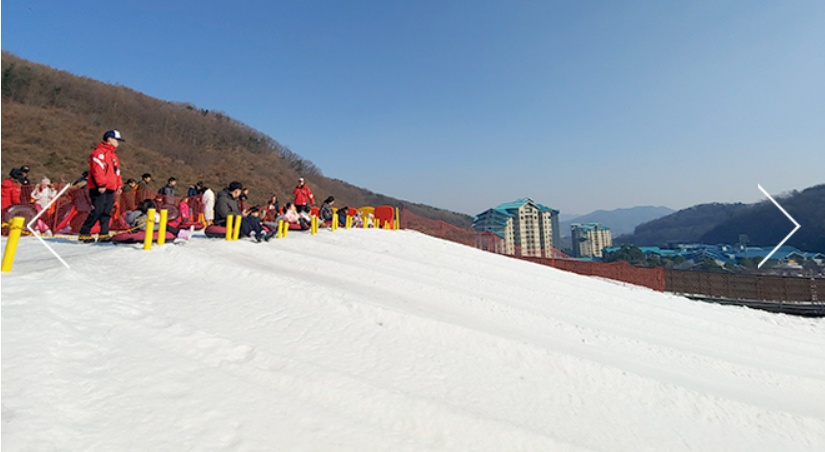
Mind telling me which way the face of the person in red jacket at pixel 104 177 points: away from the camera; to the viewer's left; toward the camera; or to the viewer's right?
to the viewer's right

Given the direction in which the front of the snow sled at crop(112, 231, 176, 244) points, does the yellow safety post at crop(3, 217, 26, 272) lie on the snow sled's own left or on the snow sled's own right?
on the snow sled's own right

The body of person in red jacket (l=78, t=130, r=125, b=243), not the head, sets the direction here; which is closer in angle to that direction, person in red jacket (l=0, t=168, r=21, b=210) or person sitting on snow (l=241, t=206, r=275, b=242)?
the person sitting on snow

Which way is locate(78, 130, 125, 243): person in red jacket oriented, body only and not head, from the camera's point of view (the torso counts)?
to the viewer's right

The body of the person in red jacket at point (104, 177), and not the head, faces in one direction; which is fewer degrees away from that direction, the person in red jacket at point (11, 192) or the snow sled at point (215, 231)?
the snow sled

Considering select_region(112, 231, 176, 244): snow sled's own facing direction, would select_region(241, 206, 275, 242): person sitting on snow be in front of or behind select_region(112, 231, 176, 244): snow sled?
in front
